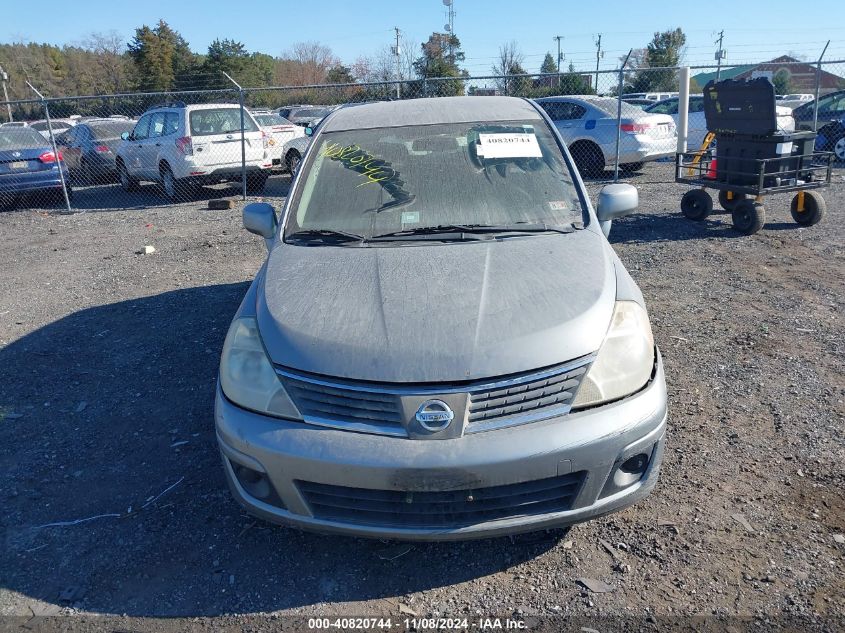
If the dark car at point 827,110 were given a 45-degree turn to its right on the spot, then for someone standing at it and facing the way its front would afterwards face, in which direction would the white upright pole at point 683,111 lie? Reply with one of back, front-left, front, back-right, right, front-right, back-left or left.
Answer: left

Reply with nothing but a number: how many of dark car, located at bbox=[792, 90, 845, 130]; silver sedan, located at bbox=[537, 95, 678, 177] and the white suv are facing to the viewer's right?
0

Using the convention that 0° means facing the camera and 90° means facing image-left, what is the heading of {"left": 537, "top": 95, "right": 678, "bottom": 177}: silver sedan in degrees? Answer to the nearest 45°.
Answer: approximately 135°

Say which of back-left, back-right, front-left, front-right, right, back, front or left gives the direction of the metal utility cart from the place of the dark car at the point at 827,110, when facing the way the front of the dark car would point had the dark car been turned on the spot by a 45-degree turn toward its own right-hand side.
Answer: left

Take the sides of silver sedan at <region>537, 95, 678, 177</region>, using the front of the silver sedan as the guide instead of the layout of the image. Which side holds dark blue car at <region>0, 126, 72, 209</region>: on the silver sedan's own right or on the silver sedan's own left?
on the silver sedan's own left

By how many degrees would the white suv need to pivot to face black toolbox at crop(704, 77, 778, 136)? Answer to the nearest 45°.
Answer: approximately 180°

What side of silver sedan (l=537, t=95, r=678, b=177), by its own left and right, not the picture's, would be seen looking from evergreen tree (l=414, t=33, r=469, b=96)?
front

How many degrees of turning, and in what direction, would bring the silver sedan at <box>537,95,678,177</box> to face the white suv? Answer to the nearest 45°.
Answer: approximately 45° to its left

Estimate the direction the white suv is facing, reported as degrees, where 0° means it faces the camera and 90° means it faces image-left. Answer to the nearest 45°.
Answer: approximately 135°

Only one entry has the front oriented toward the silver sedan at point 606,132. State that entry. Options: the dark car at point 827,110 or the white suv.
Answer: the dark car

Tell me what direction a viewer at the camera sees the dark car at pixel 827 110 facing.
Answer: facing the viewer and to the left of the viewer

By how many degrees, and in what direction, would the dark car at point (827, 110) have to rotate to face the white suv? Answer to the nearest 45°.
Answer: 0° — it already faces it

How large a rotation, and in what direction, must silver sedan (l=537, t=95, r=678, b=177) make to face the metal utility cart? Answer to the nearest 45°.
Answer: approximately 135° to its left

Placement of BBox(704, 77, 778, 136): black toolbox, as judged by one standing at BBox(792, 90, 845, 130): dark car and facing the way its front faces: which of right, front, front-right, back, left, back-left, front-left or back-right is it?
front-left

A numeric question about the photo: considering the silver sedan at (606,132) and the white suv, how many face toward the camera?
0
